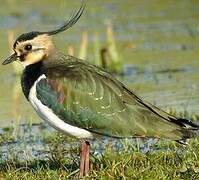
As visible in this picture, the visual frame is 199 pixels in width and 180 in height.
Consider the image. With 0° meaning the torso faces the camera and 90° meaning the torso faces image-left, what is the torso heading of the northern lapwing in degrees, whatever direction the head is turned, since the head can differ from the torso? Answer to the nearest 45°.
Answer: approximately 90°
